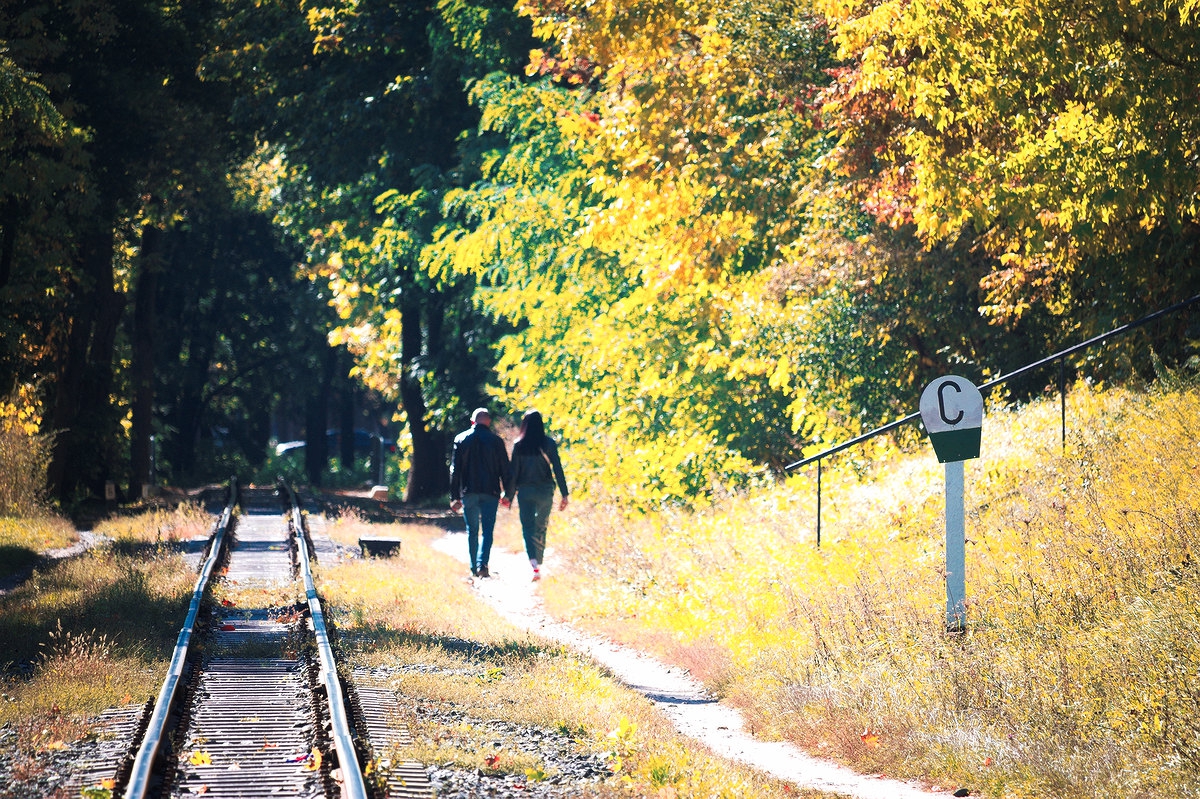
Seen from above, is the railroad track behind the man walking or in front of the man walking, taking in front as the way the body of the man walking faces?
behind

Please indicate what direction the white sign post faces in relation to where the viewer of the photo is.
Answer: facing the viewer

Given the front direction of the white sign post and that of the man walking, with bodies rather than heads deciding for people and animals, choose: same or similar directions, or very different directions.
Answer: very different directions

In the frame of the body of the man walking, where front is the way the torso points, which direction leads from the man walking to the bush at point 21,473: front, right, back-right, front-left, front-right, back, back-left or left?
front-left

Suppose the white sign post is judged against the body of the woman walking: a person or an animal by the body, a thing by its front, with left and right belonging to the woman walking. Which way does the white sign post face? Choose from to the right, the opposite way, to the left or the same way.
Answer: the opposite way

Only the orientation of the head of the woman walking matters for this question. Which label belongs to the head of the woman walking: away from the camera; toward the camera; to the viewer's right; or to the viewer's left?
away from the camera

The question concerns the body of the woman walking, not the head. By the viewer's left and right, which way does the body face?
facing away from the viewer

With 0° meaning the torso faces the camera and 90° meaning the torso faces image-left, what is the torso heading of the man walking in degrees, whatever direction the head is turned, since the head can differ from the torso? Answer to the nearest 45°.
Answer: approximately 180°

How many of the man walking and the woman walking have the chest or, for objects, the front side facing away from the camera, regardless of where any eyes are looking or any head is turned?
2

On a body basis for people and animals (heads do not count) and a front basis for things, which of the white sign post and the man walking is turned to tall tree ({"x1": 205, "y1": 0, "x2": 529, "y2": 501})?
the man walking

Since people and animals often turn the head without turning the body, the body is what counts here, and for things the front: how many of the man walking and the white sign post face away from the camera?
1
